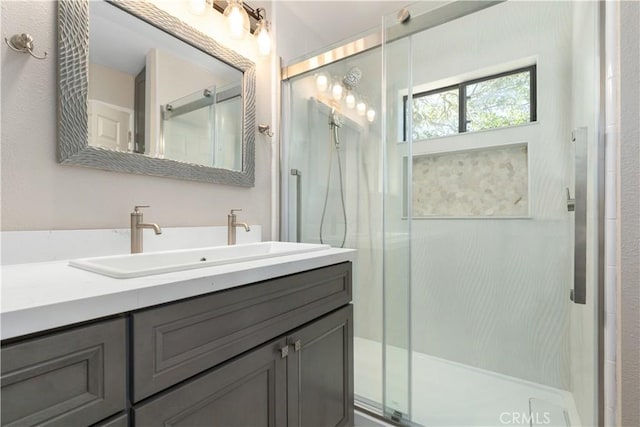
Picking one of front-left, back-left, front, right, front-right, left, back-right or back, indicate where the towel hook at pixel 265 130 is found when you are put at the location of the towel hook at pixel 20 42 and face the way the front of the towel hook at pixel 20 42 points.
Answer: front-left

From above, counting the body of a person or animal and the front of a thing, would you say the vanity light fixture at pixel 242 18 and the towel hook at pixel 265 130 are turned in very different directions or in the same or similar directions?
same or similar directions

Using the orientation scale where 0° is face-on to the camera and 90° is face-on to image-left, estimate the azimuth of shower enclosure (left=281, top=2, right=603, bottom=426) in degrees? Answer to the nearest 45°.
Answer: approximately 45°

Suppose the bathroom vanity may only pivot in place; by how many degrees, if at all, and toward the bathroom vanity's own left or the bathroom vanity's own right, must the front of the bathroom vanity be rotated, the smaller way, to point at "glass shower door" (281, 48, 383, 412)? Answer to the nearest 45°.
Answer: approximately 90° to the bathroom vanity's own left

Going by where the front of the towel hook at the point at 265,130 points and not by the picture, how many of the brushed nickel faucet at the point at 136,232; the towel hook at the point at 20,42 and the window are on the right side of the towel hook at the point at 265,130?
2

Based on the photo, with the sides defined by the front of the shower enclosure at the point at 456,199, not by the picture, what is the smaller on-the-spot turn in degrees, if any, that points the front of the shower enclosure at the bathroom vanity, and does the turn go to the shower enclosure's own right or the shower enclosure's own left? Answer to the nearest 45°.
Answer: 0° — it already faces it

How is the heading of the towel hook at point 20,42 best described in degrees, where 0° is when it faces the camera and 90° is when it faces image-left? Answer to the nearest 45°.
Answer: approximately 315°

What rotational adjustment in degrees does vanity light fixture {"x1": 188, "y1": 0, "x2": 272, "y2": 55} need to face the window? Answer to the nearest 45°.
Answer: approximately 45° to its left

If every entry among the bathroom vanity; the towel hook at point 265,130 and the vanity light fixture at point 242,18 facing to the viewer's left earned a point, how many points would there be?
0

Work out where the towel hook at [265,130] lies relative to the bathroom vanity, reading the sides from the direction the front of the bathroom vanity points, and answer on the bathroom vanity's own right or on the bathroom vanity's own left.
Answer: on the bathroom vanity's own left

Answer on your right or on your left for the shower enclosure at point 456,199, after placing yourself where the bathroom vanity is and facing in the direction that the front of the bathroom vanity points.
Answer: on your left

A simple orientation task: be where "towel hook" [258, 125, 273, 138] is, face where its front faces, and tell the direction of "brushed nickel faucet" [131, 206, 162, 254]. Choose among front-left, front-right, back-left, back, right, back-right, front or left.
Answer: right

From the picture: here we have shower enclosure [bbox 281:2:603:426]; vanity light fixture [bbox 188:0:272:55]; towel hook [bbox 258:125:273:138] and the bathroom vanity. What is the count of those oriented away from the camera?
0
